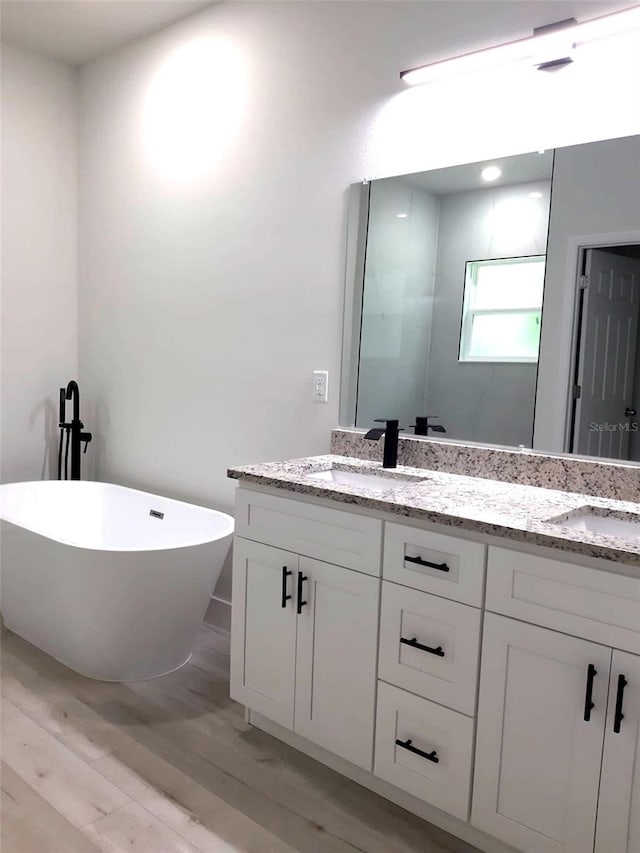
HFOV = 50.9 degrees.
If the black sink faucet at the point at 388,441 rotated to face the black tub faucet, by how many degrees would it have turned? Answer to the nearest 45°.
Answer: approximately 90° to its right

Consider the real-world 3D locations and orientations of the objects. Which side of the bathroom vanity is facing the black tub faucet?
right

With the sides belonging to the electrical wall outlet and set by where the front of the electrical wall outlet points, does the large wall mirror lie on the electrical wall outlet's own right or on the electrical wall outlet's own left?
on the electrical wall outlet's own left

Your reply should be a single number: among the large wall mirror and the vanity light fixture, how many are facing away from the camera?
0

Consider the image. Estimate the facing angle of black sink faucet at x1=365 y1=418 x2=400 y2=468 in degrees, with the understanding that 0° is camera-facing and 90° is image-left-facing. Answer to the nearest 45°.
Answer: approximately 45°

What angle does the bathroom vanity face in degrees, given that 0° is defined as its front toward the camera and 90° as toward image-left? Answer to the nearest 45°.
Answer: approximately 45°
